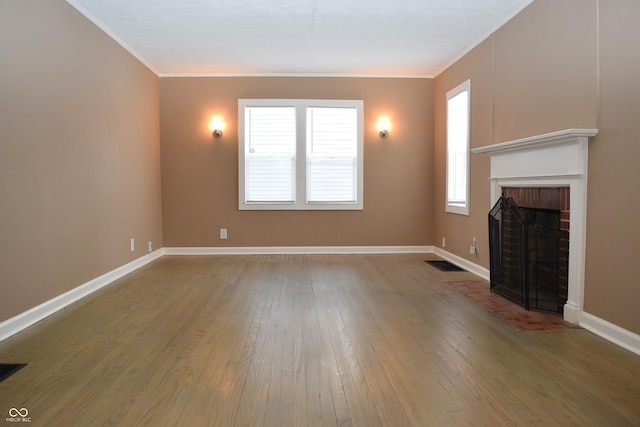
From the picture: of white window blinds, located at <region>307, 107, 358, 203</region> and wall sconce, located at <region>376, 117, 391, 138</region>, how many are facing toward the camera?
2

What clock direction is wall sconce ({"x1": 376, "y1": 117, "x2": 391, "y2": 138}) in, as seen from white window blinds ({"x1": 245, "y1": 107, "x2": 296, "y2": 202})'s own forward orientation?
The wall sconce is roughly at 9 o'clock from the white window blinds.

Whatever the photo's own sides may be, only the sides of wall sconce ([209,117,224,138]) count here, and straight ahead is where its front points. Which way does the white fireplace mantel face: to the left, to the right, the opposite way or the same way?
to the right

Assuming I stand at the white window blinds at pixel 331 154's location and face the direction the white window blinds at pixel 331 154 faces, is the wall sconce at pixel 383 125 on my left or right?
on my left

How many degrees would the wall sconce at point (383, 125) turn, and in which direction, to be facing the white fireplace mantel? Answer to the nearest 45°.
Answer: approximately 45° to its left

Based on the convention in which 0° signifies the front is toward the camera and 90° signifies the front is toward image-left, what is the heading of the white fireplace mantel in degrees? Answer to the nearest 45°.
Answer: approximately 45°
